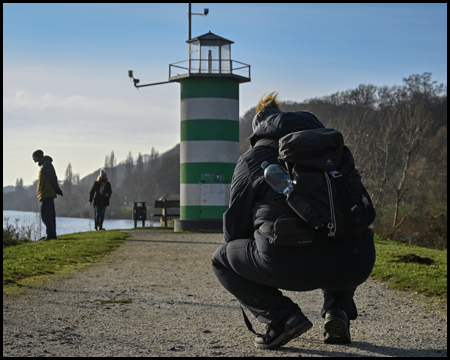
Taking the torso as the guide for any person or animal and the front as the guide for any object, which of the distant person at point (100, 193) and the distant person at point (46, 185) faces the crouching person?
the distant person at point (100, 193)

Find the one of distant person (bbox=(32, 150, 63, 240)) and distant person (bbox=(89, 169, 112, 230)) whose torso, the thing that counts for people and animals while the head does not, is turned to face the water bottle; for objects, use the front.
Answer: distant person (bbox=(89, 169, 112, 230))

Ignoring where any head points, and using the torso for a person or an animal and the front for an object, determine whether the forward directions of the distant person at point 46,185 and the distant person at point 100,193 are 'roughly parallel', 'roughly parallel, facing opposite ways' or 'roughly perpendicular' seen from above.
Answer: roughly perpendicular

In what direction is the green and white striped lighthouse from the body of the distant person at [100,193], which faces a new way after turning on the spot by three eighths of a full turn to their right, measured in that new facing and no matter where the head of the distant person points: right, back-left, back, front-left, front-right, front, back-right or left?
back-right

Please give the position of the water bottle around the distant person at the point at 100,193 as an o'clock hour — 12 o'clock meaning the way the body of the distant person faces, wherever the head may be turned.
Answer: The water bottle is roughly at 12 o'clock from the distant person.
